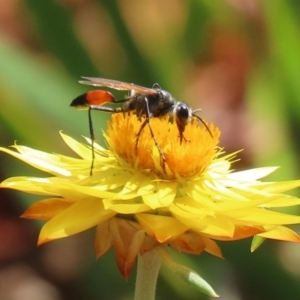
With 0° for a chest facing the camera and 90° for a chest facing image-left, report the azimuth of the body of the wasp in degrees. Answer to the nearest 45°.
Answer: approximately 270°
